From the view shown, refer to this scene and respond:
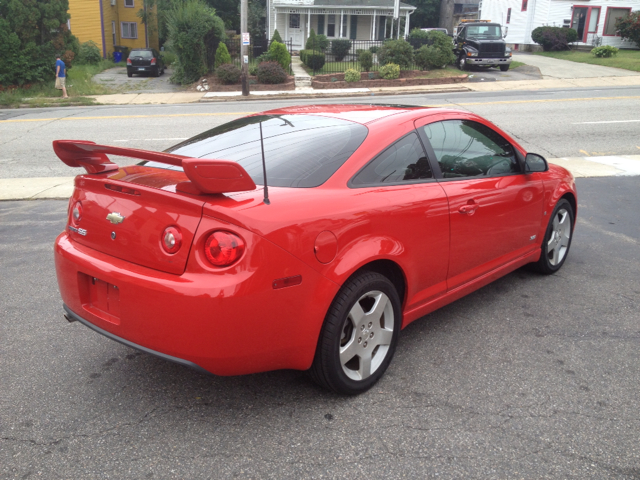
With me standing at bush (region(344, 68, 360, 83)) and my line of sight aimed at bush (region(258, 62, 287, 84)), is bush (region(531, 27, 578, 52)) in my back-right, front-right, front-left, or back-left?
back-right

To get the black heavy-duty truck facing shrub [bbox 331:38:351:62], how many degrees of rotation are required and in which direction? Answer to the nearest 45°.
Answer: approximately 135° to its right

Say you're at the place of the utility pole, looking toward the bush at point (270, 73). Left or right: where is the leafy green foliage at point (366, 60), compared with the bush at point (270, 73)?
right

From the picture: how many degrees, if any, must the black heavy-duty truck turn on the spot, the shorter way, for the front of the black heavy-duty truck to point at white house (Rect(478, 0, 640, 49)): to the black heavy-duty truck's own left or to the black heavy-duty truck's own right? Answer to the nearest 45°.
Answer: approximately 135° to the black heavy-duty truck's own left

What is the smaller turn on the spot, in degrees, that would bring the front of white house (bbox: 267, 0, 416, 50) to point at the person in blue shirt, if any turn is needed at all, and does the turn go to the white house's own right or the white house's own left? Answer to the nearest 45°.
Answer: approximately 45° to the white house's own right

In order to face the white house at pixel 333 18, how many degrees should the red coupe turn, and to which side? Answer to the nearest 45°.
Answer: approximately 45° to its left

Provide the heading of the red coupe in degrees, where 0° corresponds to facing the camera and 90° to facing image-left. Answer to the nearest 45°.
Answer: approximately 225°

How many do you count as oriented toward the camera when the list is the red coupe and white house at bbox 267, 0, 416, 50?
1

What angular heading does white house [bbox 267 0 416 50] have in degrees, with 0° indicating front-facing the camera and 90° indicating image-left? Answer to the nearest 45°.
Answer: approximately 0°

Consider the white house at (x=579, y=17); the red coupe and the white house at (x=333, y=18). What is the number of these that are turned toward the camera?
2
